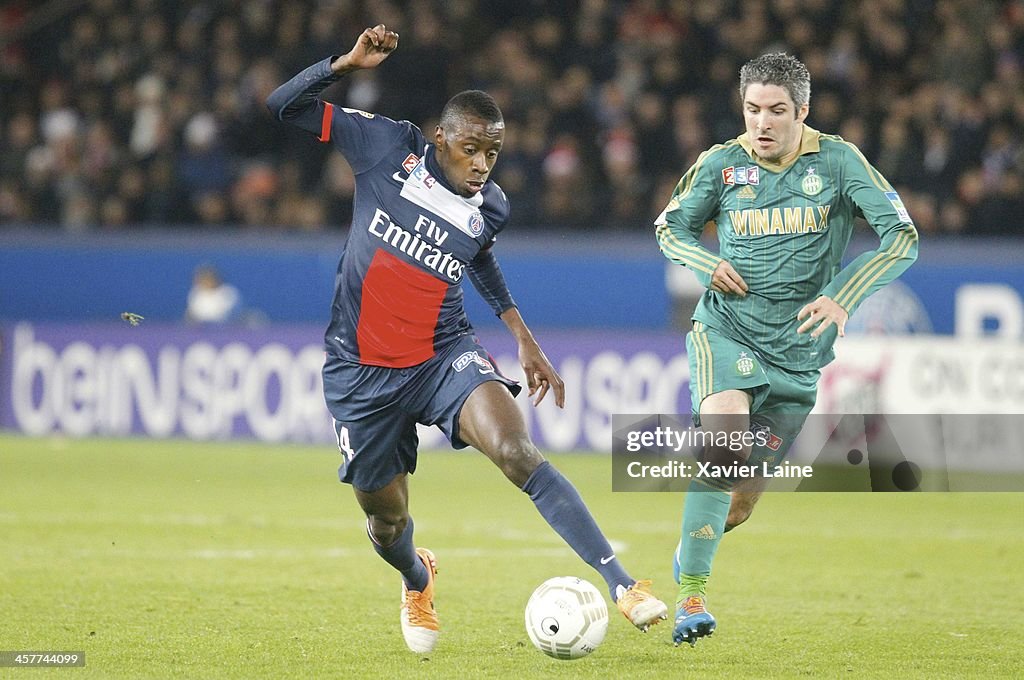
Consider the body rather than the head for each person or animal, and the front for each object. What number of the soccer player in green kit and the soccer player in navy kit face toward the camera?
2

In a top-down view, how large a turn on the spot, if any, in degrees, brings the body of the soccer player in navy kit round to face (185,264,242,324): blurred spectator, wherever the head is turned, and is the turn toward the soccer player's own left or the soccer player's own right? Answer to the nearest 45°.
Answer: approximately 180°

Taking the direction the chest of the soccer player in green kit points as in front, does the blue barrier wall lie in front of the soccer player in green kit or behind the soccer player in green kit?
behind

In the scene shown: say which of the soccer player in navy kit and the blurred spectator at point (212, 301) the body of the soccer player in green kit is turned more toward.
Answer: the soccer player in navy kit

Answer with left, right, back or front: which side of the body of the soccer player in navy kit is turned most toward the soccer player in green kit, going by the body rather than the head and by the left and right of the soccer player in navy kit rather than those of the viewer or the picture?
left

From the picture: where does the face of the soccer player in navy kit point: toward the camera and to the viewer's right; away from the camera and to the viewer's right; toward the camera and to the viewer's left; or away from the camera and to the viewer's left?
toward the camera and to the viewer's right

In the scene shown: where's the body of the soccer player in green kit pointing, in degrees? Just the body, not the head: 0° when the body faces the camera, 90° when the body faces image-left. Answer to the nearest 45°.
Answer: approximately 0°

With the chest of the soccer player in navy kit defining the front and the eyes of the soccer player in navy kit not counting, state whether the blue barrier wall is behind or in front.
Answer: behind

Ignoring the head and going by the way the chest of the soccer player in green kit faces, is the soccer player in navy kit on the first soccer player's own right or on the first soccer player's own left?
on the first soccer player's own right

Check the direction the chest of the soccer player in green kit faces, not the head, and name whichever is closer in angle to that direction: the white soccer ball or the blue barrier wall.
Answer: the white soccer ball

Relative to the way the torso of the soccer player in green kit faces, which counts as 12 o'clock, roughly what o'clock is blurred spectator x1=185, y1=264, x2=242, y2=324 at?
The blurred spectator is roughly at 5 o'clock from the soccer player in green kit.
